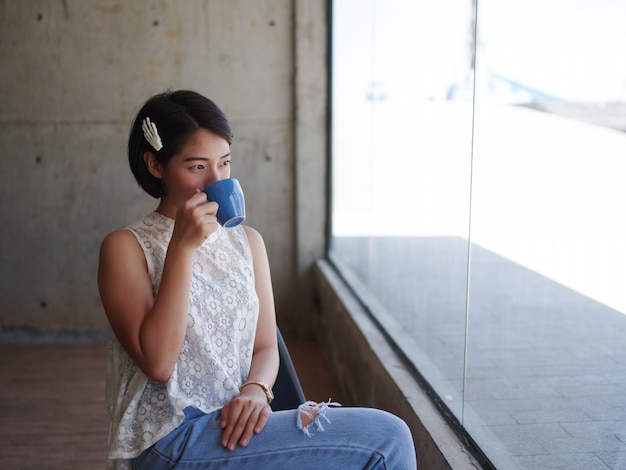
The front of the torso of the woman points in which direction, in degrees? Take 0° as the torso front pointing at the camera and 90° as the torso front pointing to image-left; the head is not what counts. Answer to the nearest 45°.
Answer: approximately 315°

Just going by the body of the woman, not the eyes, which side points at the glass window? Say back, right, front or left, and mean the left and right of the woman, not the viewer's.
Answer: left

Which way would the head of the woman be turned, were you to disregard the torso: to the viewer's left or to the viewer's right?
to the viewer's right
